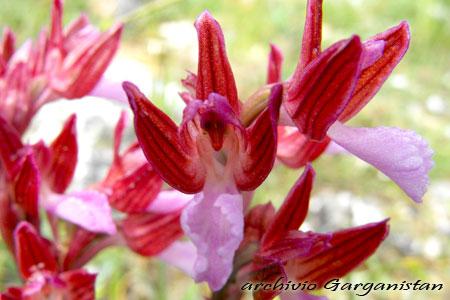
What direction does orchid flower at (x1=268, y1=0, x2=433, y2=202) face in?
to the viewer's right

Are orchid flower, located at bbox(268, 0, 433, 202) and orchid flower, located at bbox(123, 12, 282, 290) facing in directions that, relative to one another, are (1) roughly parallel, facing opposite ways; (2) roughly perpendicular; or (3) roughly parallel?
roughly perpendicular

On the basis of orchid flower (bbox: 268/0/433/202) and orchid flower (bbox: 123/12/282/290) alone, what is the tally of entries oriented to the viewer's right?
1
